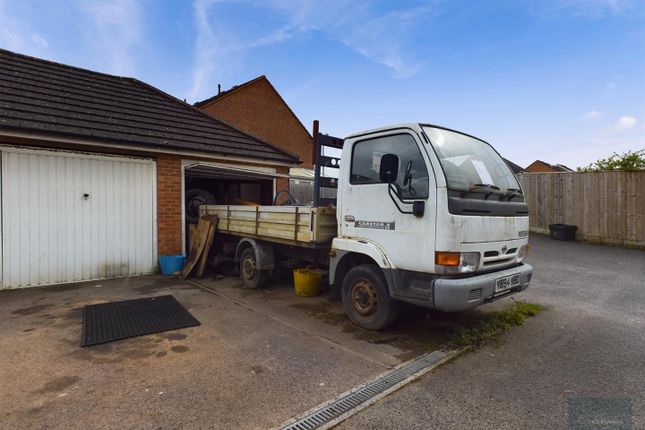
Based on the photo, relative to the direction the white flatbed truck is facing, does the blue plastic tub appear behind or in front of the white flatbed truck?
behind

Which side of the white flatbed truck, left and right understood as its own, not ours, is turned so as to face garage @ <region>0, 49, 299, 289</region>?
back

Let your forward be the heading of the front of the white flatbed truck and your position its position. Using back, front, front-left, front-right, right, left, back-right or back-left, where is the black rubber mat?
back-right

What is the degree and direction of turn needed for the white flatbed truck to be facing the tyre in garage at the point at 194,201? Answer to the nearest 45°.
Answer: approximately 180°

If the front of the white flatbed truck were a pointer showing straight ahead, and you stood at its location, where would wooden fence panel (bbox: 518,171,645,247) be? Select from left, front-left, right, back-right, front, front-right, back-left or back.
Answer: left

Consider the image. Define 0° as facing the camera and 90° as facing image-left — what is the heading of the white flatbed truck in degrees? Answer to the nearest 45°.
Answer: approximately 315°
